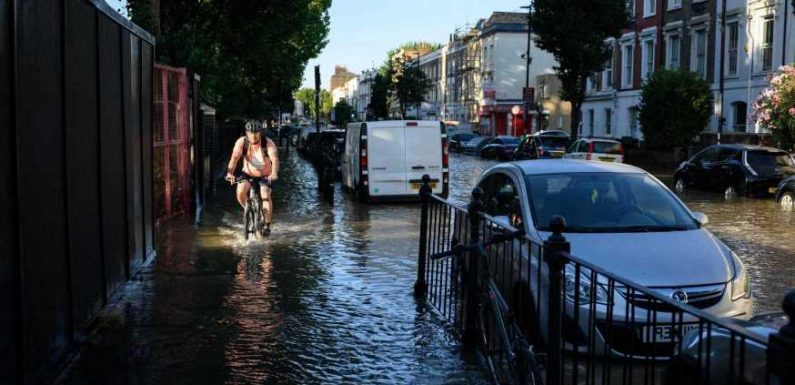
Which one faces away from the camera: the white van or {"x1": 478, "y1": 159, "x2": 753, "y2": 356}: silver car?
the white van

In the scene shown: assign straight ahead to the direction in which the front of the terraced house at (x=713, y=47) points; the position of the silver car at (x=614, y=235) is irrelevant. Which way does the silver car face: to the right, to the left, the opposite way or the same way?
to the left

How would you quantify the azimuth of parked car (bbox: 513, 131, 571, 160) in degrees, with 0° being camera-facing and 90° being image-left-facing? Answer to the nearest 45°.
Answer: approximately 135°

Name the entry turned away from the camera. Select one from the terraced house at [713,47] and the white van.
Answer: the white van

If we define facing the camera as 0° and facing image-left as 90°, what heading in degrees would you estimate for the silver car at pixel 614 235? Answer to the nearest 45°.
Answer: approximately 315°

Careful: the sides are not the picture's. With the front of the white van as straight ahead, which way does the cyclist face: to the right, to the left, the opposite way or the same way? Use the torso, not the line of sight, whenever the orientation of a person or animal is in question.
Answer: the opposite way

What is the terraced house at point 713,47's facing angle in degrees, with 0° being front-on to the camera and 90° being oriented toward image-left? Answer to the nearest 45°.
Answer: approximately 45°

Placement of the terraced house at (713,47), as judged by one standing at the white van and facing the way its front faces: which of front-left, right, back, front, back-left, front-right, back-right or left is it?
front-right

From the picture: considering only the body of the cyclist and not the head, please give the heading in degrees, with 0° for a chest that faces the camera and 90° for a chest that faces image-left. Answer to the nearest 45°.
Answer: approximately 0°
